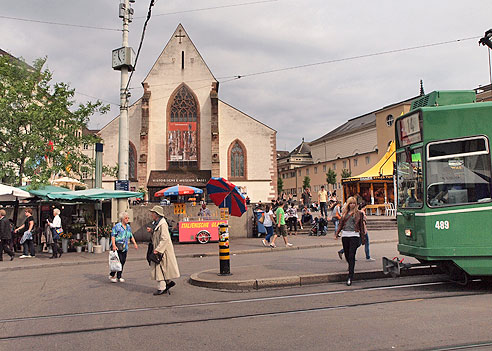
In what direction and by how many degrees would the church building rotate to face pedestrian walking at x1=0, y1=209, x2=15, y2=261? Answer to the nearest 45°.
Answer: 0° — it already faces them

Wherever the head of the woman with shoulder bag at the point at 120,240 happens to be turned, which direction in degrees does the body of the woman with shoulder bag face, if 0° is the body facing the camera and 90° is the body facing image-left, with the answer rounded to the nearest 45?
approximately 315°

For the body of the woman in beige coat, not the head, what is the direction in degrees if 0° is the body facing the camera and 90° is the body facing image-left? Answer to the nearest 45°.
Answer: approximately 90°

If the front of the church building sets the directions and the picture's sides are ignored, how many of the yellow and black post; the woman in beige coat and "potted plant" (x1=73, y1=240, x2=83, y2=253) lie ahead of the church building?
3

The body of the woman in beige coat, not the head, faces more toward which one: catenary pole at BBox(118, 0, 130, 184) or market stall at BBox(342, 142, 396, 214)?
the catenary pole

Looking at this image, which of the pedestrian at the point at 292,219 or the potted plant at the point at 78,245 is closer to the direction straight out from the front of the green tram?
the potted plant

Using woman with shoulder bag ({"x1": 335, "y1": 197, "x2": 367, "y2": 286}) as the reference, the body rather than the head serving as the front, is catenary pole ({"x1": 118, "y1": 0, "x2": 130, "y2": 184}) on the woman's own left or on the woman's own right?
on the woman's own right

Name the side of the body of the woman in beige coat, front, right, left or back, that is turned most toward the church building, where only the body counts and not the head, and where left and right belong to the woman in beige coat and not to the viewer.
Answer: right
